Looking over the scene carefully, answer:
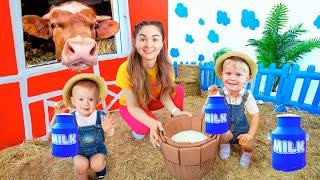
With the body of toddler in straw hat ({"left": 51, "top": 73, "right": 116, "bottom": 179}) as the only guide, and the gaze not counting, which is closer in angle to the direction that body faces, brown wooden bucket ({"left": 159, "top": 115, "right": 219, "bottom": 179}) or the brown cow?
the brown wooden bucket

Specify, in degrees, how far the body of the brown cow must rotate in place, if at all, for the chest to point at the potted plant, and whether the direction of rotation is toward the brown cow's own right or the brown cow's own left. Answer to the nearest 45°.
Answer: approximately 90° to the brown cow's own left

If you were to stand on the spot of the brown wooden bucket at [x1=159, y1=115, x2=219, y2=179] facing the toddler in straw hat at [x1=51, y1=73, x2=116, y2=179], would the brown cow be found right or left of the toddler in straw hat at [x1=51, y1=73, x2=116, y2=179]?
right

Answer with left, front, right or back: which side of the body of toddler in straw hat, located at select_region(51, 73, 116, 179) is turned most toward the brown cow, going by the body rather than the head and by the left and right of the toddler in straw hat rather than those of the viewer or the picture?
back

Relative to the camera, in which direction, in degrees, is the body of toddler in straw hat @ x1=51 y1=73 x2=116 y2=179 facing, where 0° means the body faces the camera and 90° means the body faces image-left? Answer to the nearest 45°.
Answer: approximately 0°

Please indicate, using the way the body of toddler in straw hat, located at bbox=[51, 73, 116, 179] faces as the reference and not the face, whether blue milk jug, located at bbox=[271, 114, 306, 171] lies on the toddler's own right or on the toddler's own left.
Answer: on the toddler's own left

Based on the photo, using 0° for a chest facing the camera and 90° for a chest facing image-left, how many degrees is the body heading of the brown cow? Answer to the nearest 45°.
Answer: approximately 0°

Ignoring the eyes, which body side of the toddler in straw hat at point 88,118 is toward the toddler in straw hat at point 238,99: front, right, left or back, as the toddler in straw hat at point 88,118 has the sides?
left

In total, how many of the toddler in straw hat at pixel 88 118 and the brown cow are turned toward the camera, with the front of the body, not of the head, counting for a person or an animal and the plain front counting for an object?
2
